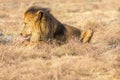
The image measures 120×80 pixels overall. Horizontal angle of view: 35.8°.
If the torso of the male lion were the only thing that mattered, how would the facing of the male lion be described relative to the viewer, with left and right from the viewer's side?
facing to the left of the viewer
